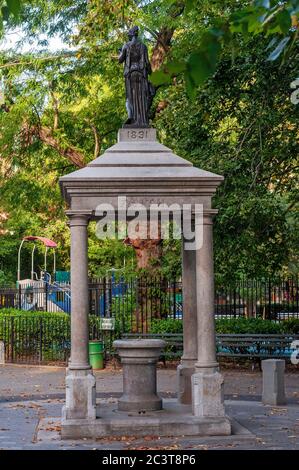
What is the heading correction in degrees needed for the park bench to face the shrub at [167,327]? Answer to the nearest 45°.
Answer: approximately 135° to its right

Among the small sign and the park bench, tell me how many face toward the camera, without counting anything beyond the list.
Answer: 2

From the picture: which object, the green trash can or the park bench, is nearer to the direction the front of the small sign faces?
the green trash can

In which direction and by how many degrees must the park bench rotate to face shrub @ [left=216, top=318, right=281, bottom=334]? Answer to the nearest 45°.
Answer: approximately 180°

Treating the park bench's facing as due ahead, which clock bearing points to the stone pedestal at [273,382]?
The stone pedestal is roughly at 12 o'clock from the park bench.

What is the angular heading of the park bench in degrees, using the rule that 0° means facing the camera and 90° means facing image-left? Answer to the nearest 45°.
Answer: approximately 0°

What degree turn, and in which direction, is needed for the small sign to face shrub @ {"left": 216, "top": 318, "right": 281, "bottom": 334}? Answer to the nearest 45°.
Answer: approximately 90° to its left

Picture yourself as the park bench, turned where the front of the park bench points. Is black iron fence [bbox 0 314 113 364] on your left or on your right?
on your right

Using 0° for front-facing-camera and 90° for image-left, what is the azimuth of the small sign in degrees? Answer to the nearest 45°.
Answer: approximately 0°
